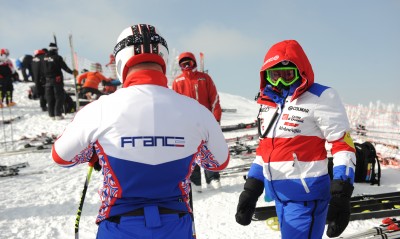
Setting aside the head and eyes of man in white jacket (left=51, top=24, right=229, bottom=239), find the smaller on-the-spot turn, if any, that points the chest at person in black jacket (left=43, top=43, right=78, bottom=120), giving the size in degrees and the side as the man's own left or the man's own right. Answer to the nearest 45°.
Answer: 0° — they already face them

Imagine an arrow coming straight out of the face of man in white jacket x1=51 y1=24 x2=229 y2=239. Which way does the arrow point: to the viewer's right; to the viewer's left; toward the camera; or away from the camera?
away from the camera

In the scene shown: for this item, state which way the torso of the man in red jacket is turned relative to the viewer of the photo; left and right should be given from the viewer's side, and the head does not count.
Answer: facing the viewer

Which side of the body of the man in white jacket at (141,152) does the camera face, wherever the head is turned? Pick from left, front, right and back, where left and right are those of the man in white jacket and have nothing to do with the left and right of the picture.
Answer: back

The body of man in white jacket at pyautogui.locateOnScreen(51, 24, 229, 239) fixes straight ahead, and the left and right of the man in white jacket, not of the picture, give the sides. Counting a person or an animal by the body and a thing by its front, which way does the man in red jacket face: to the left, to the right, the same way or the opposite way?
the opposite way

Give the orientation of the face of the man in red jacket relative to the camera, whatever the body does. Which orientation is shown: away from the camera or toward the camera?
toward the camera

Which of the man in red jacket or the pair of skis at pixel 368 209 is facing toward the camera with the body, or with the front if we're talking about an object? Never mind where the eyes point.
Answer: the man in red jacket
